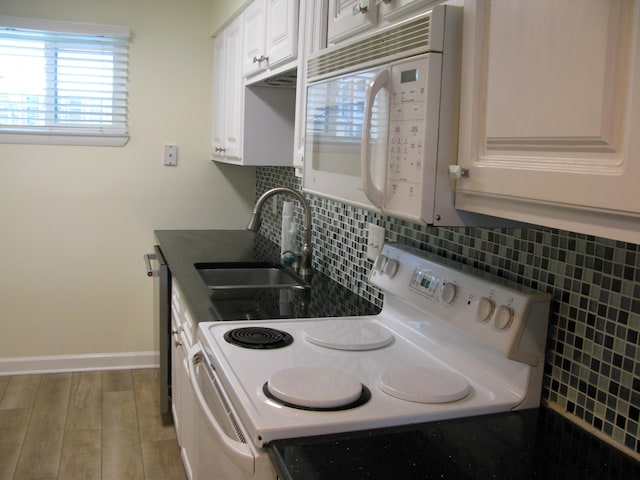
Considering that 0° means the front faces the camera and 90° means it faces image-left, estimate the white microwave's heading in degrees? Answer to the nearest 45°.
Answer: approximately 45°

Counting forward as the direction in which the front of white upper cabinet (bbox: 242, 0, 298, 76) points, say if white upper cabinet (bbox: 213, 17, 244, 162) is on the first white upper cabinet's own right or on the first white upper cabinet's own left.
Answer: on the first white upper cabinet's own right

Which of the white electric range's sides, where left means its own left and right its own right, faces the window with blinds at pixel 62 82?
right

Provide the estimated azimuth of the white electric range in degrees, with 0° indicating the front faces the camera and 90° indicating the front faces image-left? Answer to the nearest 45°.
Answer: approximately 45°

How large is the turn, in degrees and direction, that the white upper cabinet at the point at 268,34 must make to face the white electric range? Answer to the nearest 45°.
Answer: approximately 45° to its left

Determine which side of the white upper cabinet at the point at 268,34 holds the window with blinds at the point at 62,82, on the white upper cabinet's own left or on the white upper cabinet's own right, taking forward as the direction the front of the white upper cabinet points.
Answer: on the white upper cabinet's own right

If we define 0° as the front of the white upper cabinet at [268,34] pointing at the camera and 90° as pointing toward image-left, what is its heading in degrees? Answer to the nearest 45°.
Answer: approximately 45°

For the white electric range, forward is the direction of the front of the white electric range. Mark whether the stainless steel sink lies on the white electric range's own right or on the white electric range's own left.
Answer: on the white electric range's own right
